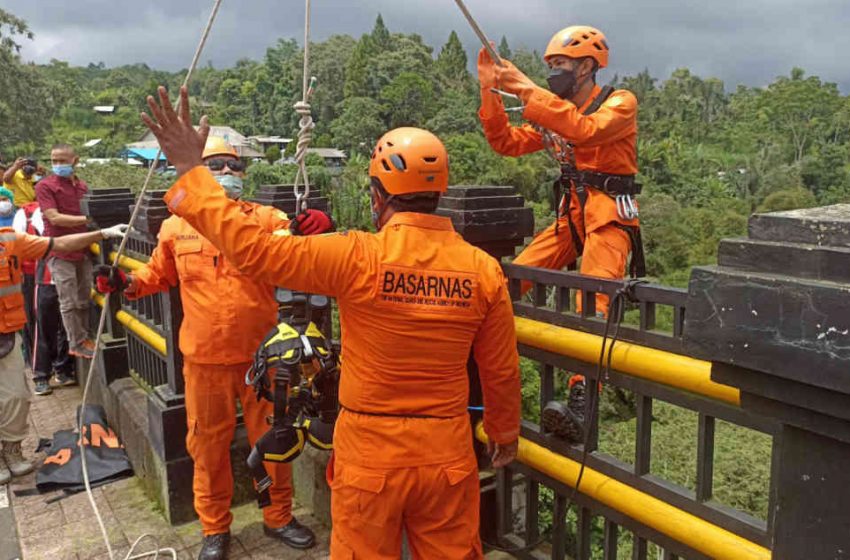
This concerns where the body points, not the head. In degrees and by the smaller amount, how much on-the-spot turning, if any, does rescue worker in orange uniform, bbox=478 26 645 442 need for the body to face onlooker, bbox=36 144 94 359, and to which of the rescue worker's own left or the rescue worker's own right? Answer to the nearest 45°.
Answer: approximately 45° to the rescue worker's own right

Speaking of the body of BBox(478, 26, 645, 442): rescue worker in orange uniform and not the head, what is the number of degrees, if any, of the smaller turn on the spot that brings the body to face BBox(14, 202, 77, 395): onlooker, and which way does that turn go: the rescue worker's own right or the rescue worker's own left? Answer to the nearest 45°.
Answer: approximately 45° to the rescue worker's own right

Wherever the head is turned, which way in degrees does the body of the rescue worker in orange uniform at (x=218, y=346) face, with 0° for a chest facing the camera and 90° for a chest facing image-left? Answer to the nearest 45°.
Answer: approximately 0°

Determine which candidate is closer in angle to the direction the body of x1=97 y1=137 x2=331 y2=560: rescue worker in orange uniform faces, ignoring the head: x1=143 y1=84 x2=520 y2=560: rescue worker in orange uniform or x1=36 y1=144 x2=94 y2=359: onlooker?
the rescue worker in orange uniform

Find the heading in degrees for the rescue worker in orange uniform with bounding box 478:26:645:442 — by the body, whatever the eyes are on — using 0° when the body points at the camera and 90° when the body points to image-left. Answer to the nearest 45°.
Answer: approximately 45°

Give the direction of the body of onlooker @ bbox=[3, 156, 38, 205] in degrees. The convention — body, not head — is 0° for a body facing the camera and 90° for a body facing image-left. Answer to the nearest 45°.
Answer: approximately 315°
